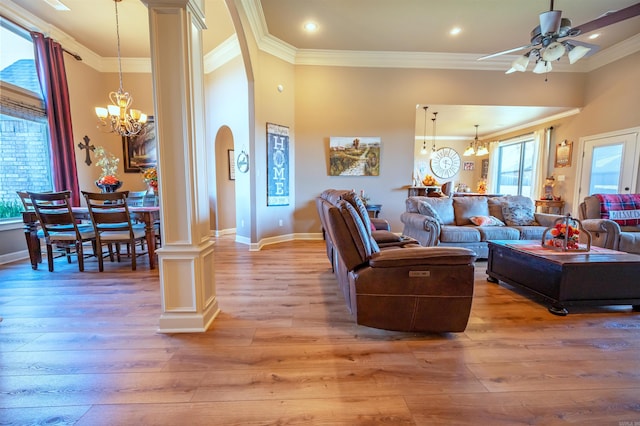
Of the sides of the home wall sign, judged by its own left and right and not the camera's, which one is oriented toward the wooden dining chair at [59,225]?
right

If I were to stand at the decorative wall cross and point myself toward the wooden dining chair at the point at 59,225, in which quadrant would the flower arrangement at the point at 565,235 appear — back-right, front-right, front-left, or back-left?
front-left

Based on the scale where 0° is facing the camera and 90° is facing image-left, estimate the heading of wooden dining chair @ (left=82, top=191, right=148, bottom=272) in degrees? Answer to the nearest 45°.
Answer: approximately 225°

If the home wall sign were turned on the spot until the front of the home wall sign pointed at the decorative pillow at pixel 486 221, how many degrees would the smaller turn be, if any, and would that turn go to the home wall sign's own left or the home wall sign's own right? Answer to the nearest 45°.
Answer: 0° — it already faces it

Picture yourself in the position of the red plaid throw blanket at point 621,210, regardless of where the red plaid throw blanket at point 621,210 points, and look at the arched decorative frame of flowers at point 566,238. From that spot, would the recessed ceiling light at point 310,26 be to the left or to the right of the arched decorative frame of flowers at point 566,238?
right

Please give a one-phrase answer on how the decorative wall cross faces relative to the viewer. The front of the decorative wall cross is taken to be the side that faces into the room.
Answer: facing the viewer and to the right of the viewer

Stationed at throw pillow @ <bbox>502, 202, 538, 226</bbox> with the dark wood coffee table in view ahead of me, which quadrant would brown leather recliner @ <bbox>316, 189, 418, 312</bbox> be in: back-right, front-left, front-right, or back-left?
front-right

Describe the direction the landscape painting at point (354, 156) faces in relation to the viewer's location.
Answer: facing the viewer

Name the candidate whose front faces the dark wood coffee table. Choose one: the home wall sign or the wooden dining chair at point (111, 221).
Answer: the home wall sign

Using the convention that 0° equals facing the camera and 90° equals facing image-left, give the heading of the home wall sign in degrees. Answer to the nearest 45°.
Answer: approximately 315°

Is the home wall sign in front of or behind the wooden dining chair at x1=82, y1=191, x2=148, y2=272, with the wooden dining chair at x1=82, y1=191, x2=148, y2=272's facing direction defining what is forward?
in front

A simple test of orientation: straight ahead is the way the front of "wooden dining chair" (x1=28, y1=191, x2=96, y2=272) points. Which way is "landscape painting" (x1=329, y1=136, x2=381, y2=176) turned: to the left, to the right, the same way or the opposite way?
the opposite way

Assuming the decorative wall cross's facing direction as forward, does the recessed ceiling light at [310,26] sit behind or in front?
in front

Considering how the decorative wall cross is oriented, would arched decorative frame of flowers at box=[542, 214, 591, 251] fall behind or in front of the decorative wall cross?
in front

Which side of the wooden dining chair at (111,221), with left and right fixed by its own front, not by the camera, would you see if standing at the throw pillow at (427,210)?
right
